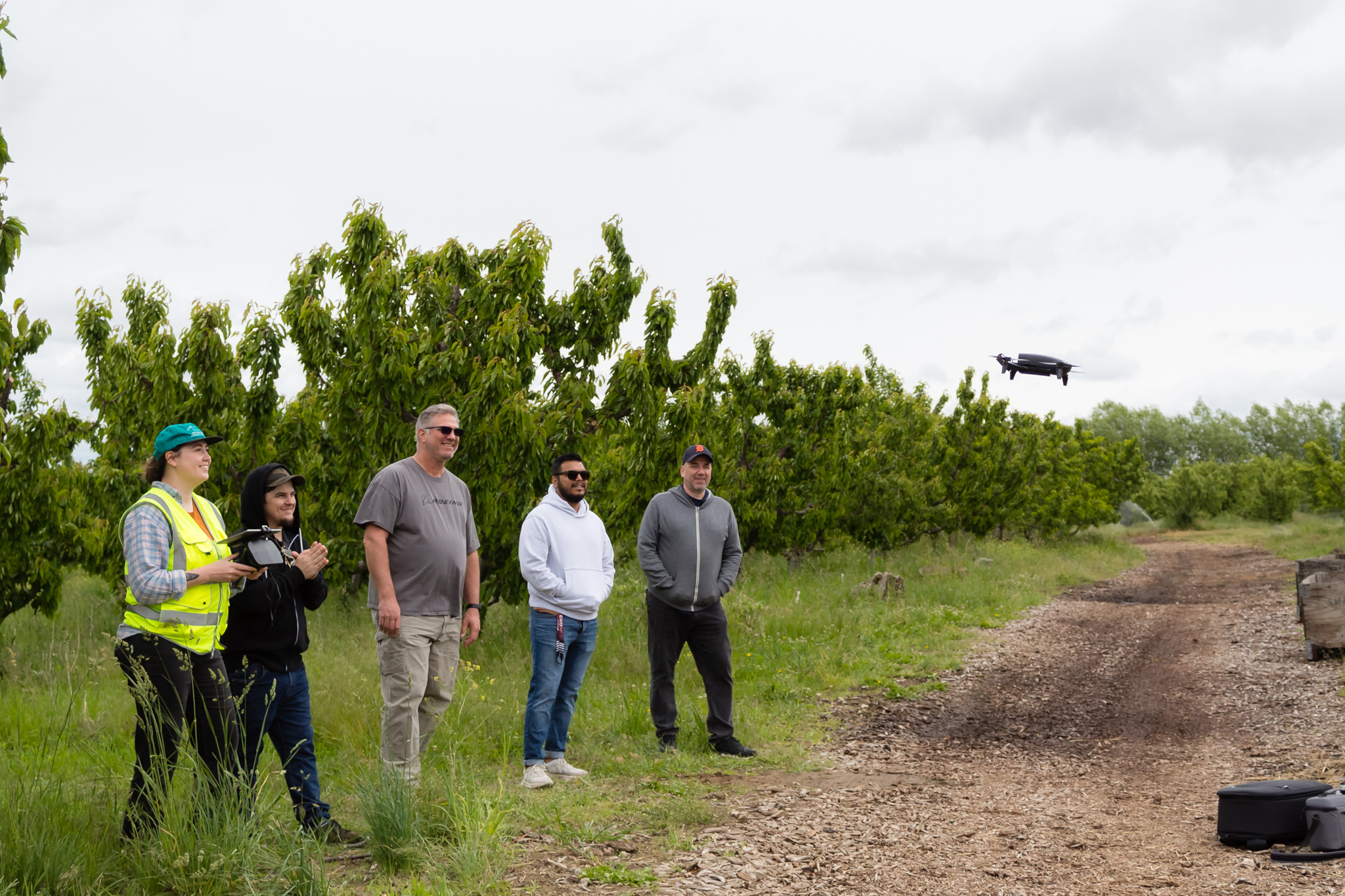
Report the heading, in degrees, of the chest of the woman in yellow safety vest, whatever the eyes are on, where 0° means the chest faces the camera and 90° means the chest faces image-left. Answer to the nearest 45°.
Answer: approximately 315°

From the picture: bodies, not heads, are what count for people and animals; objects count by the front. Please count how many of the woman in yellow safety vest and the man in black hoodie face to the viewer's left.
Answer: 0

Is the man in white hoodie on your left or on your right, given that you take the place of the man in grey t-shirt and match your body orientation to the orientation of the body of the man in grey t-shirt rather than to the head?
on your left

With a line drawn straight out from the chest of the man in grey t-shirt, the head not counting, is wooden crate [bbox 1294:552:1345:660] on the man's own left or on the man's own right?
on the man's own left

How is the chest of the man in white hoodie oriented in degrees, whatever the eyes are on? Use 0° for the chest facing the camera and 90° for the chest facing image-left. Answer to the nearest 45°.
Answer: approximately 315°

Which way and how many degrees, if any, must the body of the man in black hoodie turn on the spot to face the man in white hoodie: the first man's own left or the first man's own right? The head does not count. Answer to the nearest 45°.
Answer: approximately 90° to the first man's own left

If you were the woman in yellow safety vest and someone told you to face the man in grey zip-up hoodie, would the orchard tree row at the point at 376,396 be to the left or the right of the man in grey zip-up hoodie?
left

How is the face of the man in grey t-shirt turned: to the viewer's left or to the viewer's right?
to the viewer's right

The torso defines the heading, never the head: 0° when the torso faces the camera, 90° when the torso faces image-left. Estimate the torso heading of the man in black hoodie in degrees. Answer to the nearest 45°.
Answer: approximately 315°

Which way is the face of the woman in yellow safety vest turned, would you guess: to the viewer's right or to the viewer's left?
to the viewer's right
